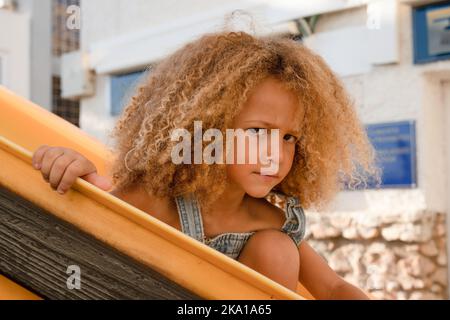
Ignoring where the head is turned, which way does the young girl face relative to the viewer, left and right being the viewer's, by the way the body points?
facing the viewer and to the right of the viewer

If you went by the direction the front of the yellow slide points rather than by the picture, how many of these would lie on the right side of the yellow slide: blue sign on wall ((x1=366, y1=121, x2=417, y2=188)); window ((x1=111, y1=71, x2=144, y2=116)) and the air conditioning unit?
0

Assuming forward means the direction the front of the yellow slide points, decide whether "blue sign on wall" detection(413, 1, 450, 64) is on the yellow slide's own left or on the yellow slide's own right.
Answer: on the yellow slide's own left

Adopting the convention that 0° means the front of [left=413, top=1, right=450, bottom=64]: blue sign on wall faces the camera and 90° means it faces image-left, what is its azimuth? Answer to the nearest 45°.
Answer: approximately 45°

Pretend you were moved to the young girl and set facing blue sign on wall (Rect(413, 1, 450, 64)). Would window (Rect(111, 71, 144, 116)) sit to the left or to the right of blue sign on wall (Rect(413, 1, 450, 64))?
left

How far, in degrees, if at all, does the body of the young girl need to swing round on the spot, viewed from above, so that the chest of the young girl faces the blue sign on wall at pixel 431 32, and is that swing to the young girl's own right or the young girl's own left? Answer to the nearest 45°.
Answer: approximately 90° to the young girl's own left

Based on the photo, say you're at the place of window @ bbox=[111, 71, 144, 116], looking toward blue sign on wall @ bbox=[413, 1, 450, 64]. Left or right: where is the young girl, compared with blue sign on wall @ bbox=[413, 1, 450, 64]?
right

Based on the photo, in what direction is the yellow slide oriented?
to the viewer's right

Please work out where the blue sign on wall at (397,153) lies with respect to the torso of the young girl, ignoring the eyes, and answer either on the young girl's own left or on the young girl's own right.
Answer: on the young girl's own left
